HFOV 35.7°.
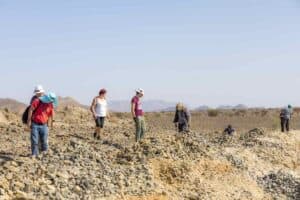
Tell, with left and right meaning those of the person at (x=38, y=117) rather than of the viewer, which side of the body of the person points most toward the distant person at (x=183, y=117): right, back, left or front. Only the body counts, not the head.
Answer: left

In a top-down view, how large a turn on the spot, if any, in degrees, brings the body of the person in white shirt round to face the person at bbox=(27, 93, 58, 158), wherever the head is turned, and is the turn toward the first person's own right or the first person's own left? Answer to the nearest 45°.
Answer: approximately 45° to the first person's own right

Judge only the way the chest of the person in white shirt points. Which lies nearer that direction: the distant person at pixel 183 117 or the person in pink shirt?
the person in pink shirt

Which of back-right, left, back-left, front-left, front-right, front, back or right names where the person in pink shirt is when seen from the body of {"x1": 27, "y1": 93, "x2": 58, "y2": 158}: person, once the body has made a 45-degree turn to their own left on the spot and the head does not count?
front-left

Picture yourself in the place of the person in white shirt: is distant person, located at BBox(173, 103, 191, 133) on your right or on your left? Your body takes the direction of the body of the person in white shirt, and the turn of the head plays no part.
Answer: on your left

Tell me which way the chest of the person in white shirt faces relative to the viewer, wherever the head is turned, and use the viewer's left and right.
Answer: facing the viewer and to the right of the viewer

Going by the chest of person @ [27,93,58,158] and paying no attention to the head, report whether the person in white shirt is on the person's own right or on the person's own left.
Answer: on the person's own left

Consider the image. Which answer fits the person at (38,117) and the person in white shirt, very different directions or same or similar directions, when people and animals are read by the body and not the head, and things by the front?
same or similar directions
